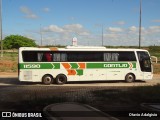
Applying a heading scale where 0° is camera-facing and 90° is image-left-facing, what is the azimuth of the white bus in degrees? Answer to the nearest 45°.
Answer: approximately 270°
